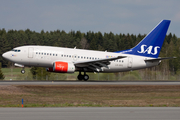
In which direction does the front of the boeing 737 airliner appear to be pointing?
to the viewer's left
